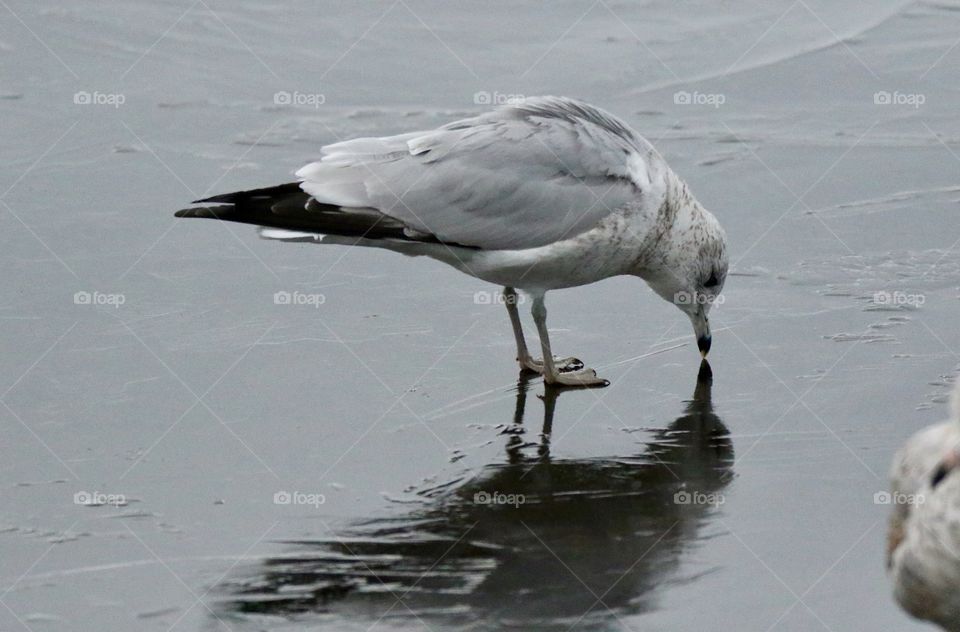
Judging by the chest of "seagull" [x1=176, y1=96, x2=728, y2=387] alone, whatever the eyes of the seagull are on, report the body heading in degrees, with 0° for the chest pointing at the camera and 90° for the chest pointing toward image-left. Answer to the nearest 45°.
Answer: approximately 270°

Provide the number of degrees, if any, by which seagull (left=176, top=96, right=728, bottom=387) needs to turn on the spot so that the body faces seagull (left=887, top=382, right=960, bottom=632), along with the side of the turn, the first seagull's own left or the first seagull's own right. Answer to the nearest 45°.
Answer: approximately 90° to the first seagull's own right
